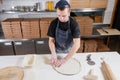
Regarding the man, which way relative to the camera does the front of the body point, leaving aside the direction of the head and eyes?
toward the camera

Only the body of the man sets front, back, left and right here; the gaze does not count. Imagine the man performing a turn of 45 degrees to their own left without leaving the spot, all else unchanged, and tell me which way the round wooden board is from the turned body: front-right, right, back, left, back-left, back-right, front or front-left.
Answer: right
